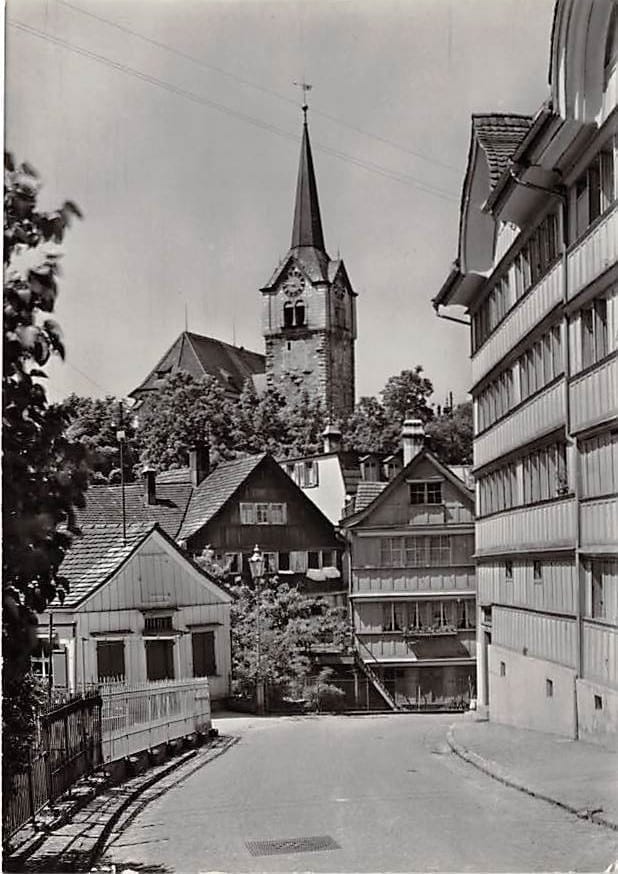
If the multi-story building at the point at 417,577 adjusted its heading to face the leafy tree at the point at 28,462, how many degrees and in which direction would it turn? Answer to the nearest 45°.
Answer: approximately 45° to its right

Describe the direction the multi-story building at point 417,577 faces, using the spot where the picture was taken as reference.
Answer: facing the viewer
